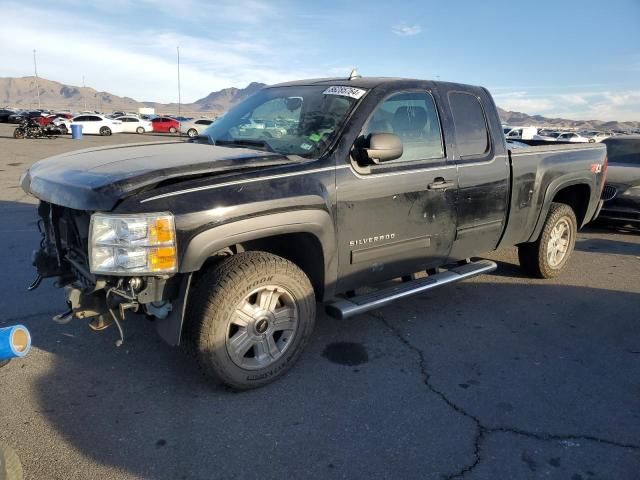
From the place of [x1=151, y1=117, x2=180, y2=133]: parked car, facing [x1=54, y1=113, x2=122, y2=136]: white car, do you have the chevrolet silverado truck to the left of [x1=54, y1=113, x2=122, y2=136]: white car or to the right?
left

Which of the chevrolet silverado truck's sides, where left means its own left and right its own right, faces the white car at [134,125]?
right

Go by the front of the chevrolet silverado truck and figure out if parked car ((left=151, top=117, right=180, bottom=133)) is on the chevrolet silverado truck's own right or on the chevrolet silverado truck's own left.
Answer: on the chevrolet silverado truck's own right

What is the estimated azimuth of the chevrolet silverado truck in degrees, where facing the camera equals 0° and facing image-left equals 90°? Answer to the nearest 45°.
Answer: approximately 45°

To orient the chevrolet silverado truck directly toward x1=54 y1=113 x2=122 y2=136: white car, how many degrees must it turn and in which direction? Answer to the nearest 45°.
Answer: approximately 90° to its right
